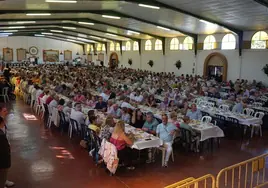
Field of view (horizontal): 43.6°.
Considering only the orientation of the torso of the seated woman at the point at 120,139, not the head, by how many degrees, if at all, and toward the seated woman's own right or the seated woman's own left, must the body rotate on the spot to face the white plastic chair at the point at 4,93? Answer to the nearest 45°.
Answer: approximately 90° to the seated woman's own left

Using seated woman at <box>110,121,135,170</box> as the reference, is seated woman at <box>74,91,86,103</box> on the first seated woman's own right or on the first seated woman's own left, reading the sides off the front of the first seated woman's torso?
on the first seated woman's own left

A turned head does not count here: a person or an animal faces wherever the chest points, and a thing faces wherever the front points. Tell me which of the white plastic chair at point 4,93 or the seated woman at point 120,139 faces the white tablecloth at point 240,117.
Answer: the seated woman

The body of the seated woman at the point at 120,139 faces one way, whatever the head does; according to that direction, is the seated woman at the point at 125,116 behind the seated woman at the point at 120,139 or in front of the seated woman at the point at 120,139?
in front

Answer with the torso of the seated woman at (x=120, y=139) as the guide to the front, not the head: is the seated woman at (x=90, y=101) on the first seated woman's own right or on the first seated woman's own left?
on the first seated woman's own left

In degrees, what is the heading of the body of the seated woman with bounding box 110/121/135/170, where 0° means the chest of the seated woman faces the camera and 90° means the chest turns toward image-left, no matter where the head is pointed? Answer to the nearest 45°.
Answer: approximately 225°

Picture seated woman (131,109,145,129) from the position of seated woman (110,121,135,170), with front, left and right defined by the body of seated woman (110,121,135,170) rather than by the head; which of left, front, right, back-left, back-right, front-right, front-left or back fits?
front-left

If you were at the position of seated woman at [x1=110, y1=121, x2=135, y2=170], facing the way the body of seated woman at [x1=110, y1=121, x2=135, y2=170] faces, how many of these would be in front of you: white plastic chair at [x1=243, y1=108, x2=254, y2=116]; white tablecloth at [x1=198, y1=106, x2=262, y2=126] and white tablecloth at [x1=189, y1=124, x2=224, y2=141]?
3
